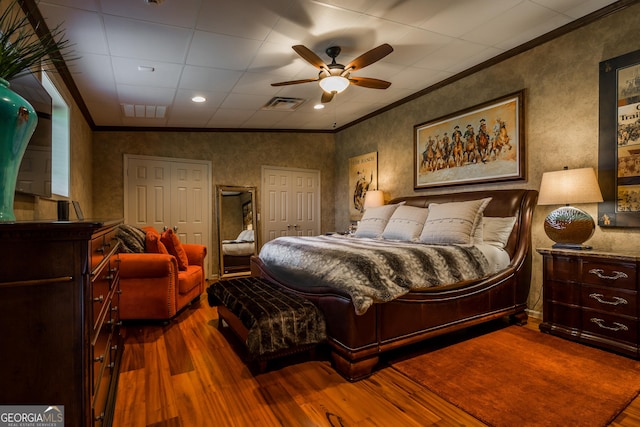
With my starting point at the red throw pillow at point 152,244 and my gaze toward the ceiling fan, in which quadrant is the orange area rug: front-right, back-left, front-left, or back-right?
front-right

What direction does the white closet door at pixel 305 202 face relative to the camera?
toward the camera

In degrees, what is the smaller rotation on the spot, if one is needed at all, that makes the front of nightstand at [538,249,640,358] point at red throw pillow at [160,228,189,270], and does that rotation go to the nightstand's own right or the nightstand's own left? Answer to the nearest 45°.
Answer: approximately 45° to the nightstand's own right

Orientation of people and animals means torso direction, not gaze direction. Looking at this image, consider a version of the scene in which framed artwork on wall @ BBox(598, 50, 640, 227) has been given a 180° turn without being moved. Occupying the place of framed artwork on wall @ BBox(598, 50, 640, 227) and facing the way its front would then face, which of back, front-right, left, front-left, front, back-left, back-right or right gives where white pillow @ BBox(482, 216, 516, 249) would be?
back-left

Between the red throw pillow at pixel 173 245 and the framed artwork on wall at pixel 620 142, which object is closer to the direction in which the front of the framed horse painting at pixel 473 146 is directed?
the red throw pillow

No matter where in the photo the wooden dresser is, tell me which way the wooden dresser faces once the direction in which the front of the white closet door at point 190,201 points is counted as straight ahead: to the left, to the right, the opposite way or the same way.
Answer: to the left

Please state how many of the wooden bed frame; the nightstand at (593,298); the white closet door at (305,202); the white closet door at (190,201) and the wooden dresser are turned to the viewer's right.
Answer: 1

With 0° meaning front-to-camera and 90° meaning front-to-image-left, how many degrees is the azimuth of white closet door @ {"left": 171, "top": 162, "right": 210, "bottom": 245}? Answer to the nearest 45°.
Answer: approximately 0°

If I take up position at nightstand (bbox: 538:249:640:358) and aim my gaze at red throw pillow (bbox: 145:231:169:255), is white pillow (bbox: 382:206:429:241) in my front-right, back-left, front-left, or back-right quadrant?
front-right

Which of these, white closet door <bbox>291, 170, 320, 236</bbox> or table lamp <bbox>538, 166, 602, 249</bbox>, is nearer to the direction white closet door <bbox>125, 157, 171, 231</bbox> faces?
the table lamp

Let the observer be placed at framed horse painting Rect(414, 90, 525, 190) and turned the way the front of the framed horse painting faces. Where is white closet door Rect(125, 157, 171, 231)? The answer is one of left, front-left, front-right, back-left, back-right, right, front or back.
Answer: front-right

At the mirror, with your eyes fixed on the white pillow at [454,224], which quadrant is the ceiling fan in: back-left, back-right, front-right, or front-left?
front-right

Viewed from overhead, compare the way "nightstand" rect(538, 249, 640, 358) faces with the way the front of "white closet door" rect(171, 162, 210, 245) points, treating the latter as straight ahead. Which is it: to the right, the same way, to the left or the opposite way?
to the right

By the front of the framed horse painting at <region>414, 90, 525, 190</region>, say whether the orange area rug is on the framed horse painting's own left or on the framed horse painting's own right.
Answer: on the framed horse painting's own left

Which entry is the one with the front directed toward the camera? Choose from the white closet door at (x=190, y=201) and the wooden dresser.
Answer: the white closet door

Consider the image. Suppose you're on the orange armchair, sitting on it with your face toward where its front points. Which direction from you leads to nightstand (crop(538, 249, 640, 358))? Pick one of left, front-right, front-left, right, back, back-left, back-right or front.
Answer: front

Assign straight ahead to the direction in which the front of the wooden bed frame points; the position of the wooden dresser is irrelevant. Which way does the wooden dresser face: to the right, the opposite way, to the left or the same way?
the opposite way
